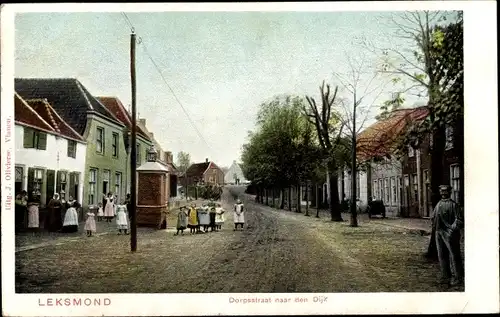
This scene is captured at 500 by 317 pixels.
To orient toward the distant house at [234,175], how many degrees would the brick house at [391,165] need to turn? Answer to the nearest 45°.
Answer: approximately 45° to its right

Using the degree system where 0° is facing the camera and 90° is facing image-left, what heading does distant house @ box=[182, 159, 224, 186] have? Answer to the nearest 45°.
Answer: approximately 315°

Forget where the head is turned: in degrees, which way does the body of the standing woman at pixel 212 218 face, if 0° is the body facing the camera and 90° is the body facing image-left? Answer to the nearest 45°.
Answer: approximately 0°

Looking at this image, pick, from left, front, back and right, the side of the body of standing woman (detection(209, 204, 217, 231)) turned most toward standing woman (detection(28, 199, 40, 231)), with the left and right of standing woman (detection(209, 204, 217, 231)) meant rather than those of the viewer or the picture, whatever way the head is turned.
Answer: right

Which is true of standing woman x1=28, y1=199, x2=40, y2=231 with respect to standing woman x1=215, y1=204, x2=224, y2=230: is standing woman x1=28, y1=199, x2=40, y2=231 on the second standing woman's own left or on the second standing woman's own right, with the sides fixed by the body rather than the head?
on the second standing woman's own right

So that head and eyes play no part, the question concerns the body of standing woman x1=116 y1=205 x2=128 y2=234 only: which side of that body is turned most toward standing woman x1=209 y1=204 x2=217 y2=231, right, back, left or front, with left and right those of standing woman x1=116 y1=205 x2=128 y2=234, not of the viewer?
left

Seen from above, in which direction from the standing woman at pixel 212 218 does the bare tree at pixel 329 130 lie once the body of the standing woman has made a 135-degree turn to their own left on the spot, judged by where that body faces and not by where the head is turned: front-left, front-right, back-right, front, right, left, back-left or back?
front-right
